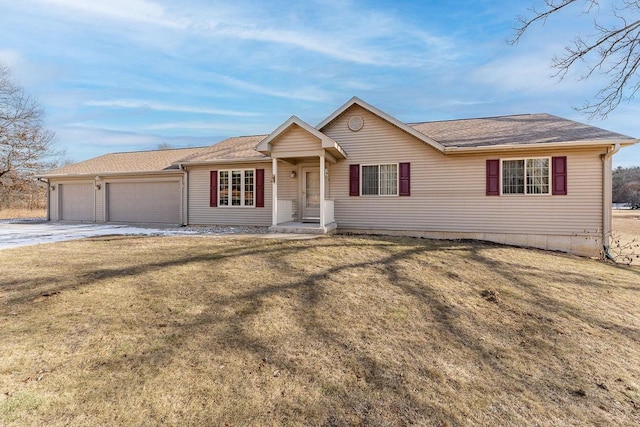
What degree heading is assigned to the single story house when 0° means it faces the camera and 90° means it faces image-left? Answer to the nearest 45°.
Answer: approximately 45°
